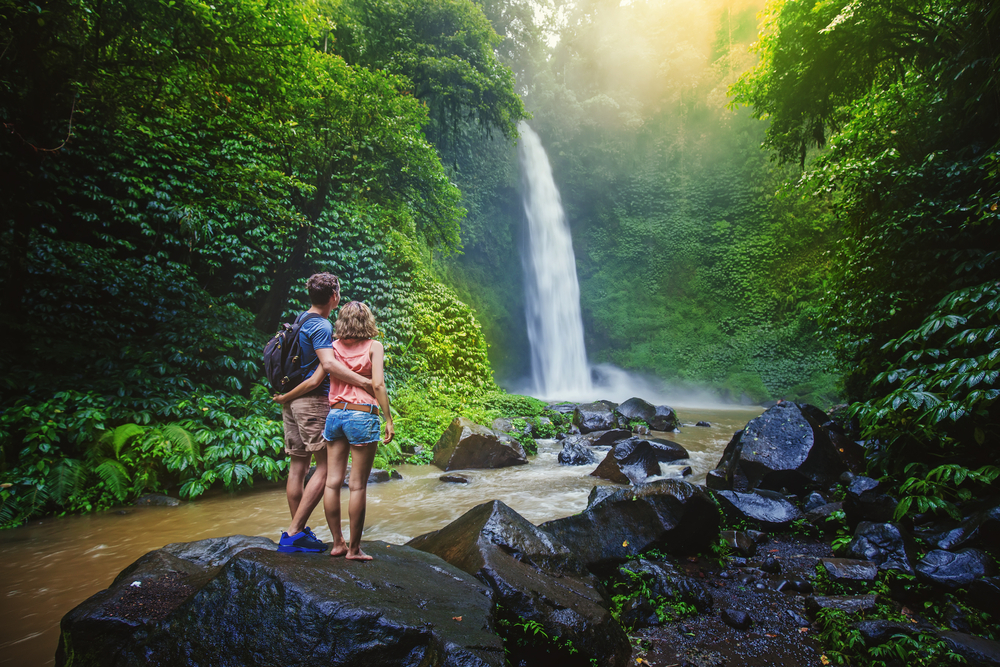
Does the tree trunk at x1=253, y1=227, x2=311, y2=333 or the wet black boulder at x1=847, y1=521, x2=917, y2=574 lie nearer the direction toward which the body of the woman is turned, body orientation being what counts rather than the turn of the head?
the tree trunk

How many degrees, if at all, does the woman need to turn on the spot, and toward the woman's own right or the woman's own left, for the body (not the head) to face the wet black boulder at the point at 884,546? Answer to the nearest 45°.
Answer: approximately 90° to the woman's own right

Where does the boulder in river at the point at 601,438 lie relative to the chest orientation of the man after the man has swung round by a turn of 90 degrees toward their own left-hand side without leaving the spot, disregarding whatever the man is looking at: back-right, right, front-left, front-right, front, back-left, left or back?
right

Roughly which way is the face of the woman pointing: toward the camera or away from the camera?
away from the camera

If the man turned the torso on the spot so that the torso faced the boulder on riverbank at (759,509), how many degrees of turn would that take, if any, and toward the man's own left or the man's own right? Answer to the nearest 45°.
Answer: approximately 45° to the man's own right

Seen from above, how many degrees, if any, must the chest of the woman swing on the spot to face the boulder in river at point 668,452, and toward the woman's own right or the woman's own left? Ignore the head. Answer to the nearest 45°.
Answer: approximately 45° to the woman's own right

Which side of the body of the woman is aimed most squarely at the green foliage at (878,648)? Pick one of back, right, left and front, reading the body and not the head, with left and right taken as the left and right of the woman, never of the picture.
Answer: right

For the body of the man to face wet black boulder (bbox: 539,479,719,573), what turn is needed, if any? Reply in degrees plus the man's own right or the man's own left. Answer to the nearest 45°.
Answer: approximately 45° to the man's own right

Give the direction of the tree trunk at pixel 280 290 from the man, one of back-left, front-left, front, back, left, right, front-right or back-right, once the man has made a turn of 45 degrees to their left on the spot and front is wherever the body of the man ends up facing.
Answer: front

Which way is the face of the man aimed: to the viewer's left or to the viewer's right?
to the viewer's right

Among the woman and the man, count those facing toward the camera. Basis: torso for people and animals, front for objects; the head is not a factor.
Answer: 0

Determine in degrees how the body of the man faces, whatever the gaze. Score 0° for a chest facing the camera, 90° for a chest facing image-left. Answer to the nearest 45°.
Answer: approximately 225°

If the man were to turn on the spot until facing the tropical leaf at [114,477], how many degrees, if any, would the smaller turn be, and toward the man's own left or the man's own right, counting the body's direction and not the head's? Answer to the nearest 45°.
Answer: approximately 90° to the man's own left

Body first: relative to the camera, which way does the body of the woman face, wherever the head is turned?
away from the camera
